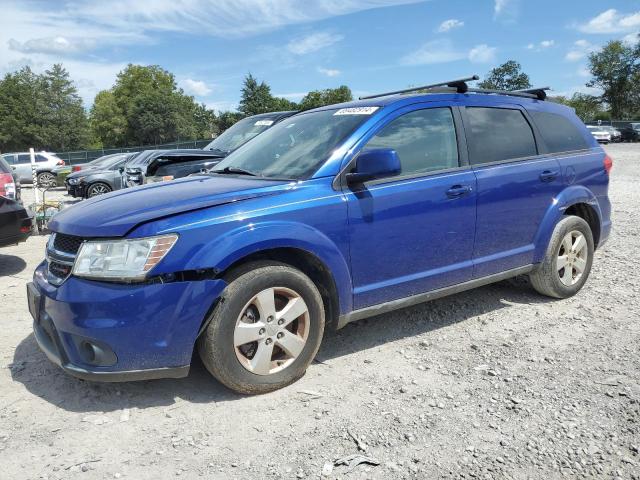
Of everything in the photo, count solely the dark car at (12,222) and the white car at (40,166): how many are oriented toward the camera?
0

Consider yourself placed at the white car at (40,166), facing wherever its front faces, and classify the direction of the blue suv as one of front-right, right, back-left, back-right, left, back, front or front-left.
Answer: left

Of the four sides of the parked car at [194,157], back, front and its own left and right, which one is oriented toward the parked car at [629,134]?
back

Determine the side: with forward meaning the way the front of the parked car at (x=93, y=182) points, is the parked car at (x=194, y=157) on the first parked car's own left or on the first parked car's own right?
on the first parked car's own left

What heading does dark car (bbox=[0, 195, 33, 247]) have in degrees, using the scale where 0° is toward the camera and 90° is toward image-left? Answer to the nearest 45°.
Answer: approximately 135°

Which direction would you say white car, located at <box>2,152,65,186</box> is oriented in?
to the viewer's left

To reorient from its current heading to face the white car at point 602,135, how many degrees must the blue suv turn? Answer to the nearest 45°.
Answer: approximately 180°

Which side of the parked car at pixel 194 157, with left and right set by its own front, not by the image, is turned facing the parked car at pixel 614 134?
back
